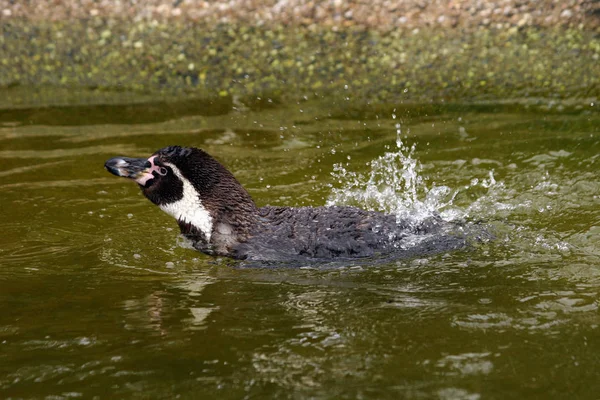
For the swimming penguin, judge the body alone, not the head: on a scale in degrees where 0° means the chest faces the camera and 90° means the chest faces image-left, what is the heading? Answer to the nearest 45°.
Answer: approximately 90°

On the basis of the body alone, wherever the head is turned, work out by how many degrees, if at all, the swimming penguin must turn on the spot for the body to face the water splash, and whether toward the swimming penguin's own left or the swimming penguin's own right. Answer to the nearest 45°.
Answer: approximately 135° to the swimming penguin's own right
